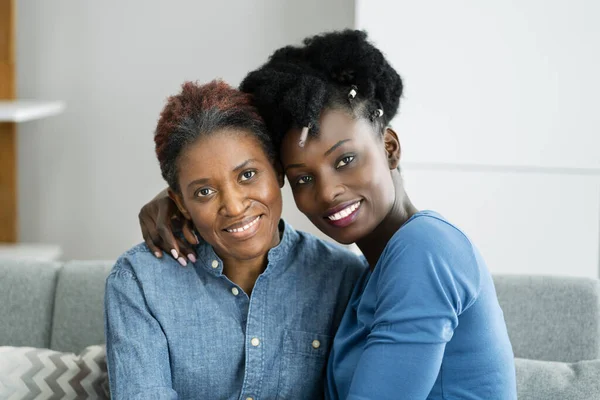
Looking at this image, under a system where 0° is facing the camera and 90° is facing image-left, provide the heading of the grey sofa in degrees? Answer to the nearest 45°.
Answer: approximately 0°

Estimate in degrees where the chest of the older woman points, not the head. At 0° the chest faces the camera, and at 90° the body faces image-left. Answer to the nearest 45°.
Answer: approximately 0°
